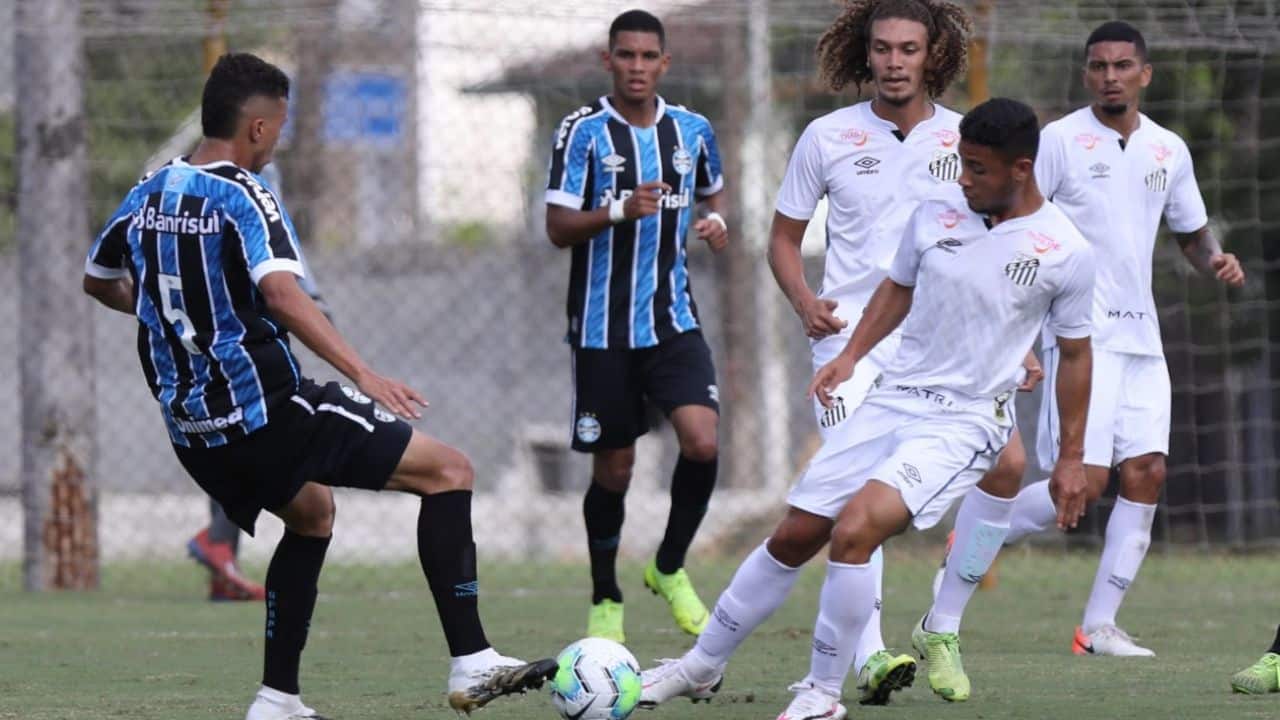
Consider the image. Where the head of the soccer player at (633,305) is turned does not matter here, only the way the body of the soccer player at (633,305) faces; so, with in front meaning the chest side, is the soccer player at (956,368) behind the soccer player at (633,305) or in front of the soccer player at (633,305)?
in front

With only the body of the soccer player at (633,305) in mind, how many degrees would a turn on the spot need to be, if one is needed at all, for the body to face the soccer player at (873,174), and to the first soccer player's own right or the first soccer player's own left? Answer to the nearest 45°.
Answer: approximately 45° to the first soccer player's own left

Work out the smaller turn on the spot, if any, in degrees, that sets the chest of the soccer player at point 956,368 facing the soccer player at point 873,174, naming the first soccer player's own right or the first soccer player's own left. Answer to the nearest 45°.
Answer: approximately 135° to the first soccer player's own right

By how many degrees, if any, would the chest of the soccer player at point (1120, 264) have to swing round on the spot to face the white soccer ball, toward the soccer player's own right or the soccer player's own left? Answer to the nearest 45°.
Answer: approximately 45° to the soccer player's own right

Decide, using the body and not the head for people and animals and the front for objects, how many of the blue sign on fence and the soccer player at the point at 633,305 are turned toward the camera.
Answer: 2

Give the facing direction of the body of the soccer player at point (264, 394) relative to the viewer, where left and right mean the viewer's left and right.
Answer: facing away from the viewer and to the right of the viewer

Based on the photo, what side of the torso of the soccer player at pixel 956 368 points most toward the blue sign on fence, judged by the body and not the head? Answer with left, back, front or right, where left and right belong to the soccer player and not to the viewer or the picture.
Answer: right

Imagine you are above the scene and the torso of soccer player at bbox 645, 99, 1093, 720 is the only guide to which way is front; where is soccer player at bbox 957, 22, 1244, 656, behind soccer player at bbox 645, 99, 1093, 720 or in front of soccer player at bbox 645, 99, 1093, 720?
behind

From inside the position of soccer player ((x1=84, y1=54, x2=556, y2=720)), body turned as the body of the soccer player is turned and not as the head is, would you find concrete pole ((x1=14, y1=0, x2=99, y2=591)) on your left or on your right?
on your left
